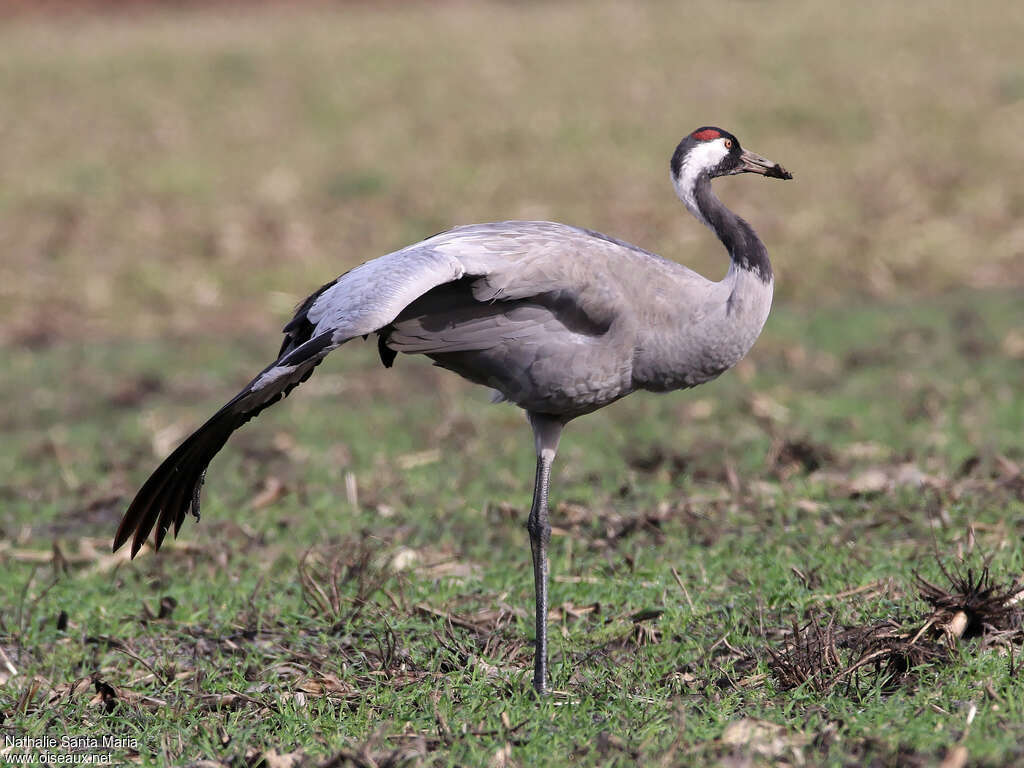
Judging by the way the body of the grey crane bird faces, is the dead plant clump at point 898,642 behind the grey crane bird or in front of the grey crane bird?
in front

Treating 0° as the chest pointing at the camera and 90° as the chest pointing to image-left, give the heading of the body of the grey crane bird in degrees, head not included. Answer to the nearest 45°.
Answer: approximately 270°
